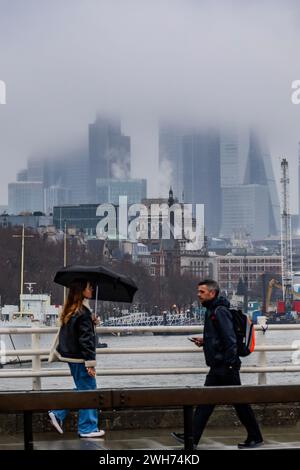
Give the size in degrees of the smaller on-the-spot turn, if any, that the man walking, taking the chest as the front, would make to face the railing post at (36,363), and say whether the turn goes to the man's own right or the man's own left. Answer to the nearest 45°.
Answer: approximately 45° to the man's own right

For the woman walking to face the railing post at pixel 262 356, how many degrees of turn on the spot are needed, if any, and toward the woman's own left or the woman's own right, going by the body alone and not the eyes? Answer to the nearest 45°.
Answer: approximately 45° to the woman's own left

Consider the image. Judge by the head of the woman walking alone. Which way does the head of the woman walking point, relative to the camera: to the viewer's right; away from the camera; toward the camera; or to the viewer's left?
to the viewer's right

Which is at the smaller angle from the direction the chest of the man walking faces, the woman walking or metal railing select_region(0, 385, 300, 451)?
the woman walking

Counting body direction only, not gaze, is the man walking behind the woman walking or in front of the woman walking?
in front

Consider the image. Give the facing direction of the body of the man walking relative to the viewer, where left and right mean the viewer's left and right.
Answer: facing to the left of the viewer

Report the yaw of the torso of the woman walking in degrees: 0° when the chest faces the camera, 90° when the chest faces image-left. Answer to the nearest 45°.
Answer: approximately 270°

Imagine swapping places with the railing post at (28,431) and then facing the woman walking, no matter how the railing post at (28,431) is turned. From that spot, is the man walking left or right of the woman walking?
right

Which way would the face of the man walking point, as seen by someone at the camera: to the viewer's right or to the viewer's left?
to the viewer's left

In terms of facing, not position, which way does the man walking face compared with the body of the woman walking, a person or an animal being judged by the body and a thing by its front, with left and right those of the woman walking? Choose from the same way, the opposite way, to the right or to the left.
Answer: the opposite way

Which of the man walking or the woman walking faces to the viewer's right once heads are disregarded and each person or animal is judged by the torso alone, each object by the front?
the woman walking

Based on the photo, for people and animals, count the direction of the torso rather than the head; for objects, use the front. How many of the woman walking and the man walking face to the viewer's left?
1

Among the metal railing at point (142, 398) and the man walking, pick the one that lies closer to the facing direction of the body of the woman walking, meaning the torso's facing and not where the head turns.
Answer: the man walking
